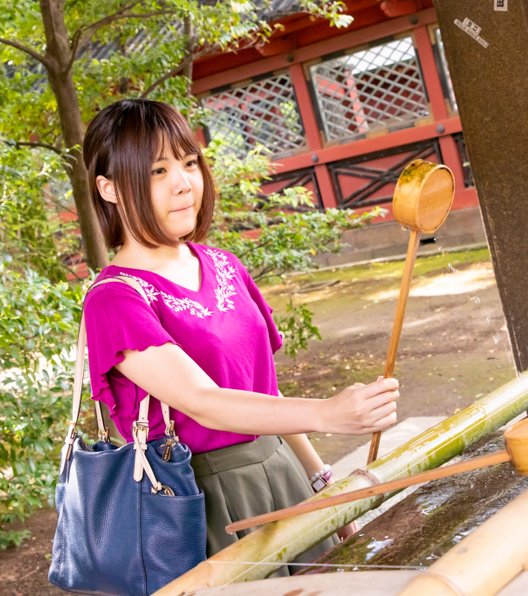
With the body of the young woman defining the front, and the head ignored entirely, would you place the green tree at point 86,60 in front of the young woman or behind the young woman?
behind

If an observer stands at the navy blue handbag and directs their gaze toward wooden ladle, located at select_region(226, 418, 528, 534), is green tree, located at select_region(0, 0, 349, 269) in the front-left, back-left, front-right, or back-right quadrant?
back-left

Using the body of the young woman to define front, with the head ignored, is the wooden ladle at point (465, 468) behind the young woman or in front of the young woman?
in front

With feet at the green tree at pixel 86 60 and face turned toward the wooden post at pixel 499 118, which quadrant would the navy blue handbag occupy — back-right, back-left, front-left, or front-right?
front-right

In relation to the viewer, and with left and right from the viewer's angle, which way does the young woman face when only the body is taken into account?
facing the viewer and to the right of the viewer

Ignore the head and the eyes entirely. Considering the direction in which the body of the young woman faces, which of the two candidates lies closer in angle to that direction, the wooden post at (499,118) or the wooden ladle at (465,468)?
the wooden ladle

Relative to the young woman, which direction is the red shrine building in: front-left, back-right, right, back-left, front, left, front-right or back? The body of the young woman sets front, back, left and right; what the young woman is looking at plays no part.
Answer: back-left
